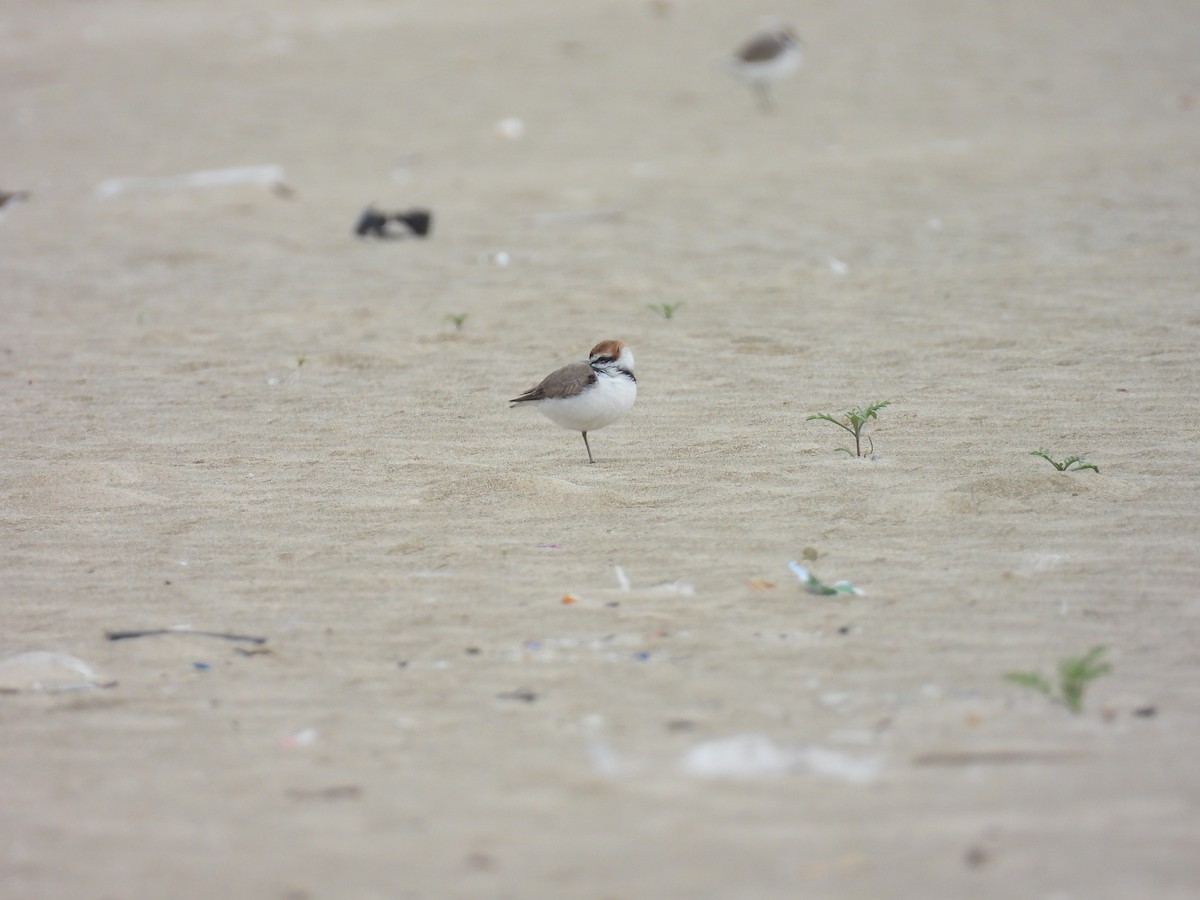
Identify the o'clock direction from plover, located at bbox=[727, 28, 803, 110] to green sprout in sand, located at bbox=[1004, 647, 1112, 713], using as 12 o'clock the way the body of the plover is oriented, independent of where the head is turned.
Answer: The green sprout in sand is roughly at 3 o'clock from the plover.

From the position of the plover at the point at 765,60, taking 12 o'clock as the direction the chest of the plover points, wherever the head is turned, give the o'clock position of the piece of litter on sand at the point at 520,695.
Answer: The piece of litter on sand is roughly at 3 o'clock from the plover.

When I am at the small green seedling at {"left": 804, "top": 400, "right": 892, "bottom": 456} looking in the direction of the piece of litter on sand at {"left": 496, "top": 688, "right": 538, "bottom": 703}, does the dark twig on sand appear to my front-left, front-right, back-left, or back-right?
front-right

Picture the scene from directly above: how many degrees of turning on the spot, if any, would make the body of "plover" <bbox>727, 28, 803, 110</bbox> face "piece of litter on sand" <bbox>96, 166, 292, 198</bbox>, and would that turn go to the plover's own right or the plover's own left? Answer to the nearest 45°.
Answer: approximately 135° to the plover's own right

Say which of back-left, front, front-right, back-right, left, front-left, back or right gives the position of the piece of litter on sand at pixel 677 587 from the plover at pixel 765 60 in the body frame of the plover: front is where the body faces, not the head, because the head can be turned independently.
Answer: right

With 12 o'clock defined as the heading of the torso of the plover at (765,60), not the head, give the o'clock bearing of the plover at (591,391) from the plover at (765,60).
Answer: the plover at (591,391) is roughly at 3 o'clock from the plover at (765,60).

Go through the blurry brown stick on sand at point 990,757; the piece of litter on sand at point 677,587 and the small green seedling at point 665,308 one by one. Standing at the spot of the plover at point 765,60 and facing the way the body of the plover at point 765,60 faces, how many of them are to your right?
3

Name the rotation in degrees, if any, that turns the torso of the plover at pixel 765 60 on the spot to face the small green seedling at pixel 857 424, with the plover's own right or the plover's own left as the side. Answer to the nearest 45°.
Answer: approximately 90° to the plover's own right

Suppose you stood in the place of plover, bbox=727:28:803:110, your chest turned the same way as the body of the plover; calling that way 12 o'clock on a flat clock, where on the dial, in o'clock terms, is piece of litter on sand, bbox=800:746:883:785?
The piece of litter on sand is roughly at 3 o'clock from the plover.

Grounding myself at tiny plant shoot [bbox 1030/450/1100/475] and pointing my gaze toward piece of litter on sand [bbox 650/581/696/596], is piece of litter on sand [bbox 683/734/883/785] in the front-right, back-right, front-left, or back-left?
front-left

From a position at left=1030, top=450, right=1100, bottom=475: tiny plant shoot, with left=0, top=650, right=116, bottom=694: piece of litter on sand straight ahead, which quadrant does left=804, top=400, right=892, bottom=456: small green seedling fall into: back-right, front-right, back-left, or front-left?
front-right

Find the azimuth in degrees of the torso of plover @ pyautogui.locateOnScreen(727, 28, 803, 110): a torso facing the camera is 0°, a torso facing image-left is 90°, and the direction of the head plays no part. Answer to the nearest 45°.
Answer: approximately 270°

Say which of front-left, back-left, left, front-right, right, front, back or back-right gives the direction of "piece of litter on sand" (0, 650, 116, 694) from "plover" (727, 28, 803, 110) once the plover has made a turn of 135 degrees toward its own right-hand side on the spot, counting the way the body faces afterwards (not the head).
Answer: front-left
